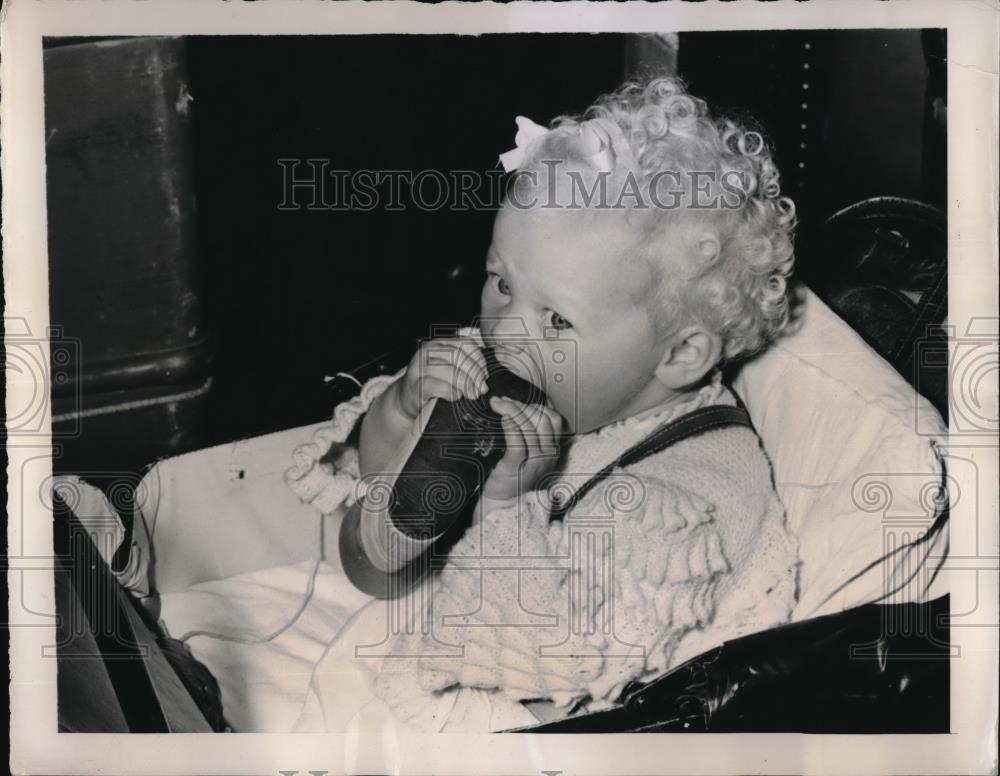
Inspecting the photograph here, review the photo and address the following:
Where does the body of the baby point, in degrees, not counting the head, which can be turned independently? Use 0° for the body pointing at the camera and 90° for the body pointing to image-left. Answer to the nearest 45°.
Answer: approximately 90°
